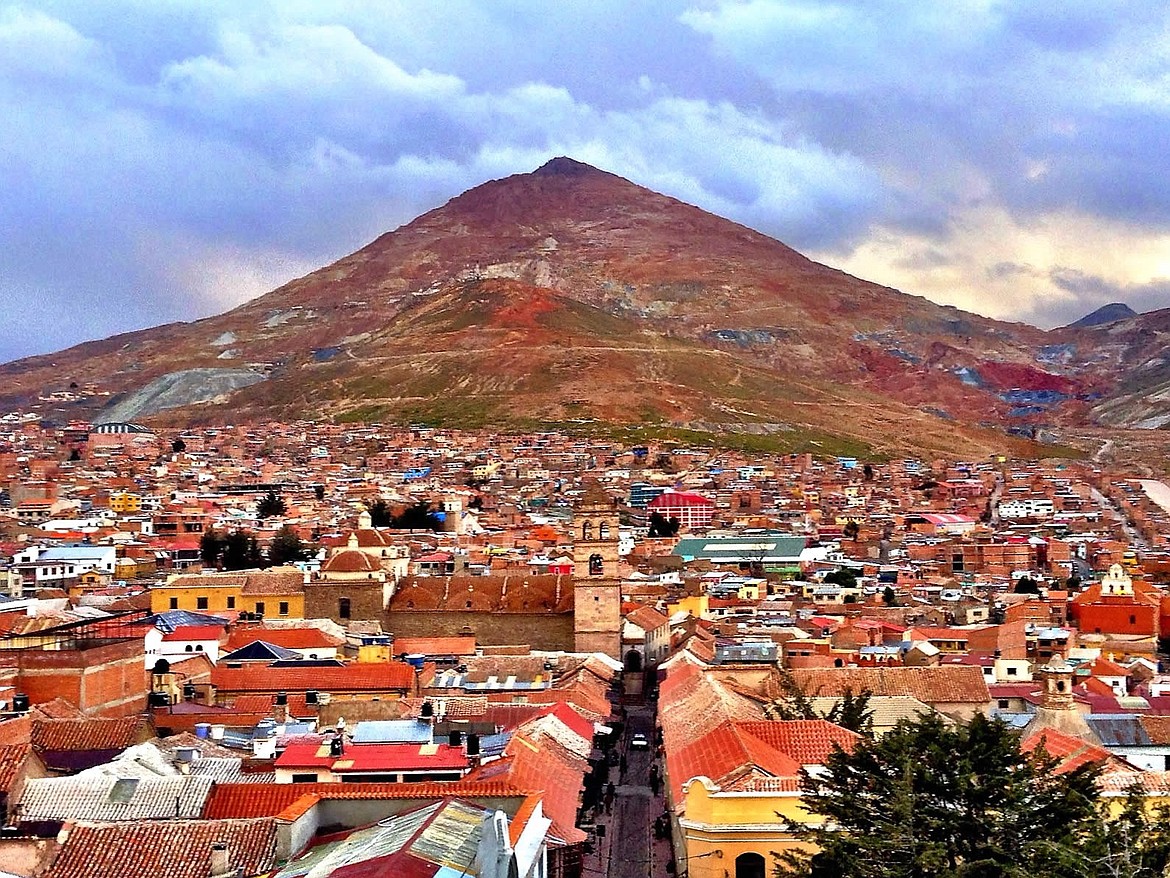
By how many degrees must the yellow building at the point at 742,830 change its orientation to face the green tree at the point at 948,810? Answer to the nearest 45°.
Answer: approximately 45° to its left

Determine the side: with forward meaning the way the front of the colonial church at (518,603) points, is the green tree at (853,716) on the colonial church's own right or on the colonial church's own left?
on the colonial church's own right

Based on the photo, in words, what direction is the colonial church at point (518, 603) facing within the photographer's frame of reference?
facing to the right of the viewer

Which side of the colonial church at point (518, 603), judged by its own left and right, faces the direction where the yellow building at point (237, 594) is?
back

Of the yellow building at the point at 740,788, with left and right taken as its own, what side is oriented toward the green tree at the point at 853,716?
back

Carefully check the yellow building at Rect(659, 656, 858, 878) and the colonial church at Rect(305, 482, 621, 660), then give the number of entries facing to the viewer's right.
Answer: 1

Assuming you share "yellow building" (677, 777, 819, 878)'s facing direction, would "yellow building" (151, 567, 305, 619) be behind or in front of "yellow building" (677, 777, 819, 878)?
behind

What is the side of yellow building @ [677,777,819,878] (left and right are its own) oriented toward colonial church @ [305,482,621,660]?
back

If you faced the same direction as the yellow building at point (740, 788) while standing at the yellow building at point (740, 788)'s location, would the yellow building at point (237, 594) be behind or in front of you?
behind

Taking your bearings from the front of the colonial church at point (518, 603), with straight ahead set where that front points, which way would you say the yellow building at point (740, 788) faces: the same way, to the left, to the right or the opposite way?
to the right
